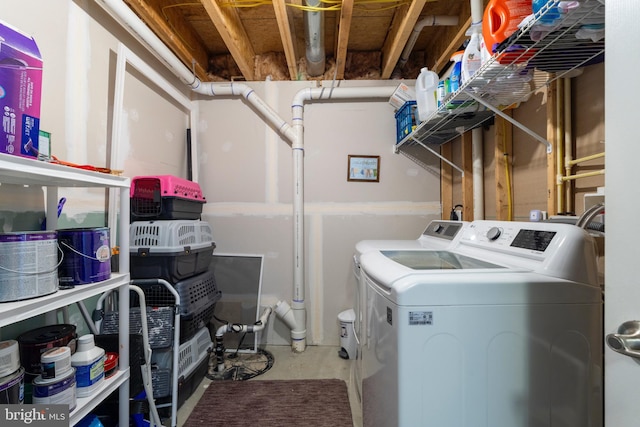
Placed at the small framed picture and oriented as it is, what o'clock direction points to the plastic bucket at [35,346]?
The plastic bucket is roughly at 1 o'clock from the small framed picture.

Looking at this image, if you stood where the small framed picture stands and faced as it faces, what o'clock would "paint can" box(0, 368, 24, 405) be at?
The paint can is roughly at 1 o'clock from the small framed picture.

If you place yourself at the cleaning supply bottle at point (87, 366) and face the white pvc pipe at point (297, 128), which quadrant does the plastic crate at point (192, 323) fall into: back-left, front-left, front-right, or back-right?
front-left

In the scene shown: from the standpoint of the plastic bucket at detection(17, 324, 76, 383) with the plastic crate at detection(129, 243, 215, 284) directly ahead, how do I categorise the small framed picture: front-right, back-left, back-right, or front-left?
front-right

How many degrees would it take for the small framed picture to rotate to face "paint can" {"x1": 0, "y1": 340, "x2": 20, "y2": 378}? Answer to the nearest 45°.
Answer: approximately 45° to its right

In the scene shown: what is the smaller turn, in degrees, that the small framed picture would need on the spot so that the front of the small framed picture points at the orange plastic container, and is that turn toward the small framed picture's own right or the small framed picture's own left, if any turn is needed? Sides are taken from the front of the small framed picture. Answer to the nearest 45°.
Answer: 0° — it already faces it

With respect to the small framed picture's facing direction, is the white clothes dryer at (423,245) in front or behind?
in front

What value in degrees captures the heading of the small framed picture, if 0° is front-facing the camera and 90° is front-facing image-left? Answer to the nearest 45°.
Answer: approximately 0°

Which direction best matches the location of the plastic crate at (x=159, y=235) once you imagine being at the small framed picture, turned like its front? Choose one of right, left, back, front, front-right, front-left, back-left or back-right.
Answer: front-right

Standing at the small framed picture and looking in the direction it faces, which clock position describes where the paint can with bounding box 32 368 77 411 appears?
The paint can is roughly at 1 o'clock from the small framed picture.
